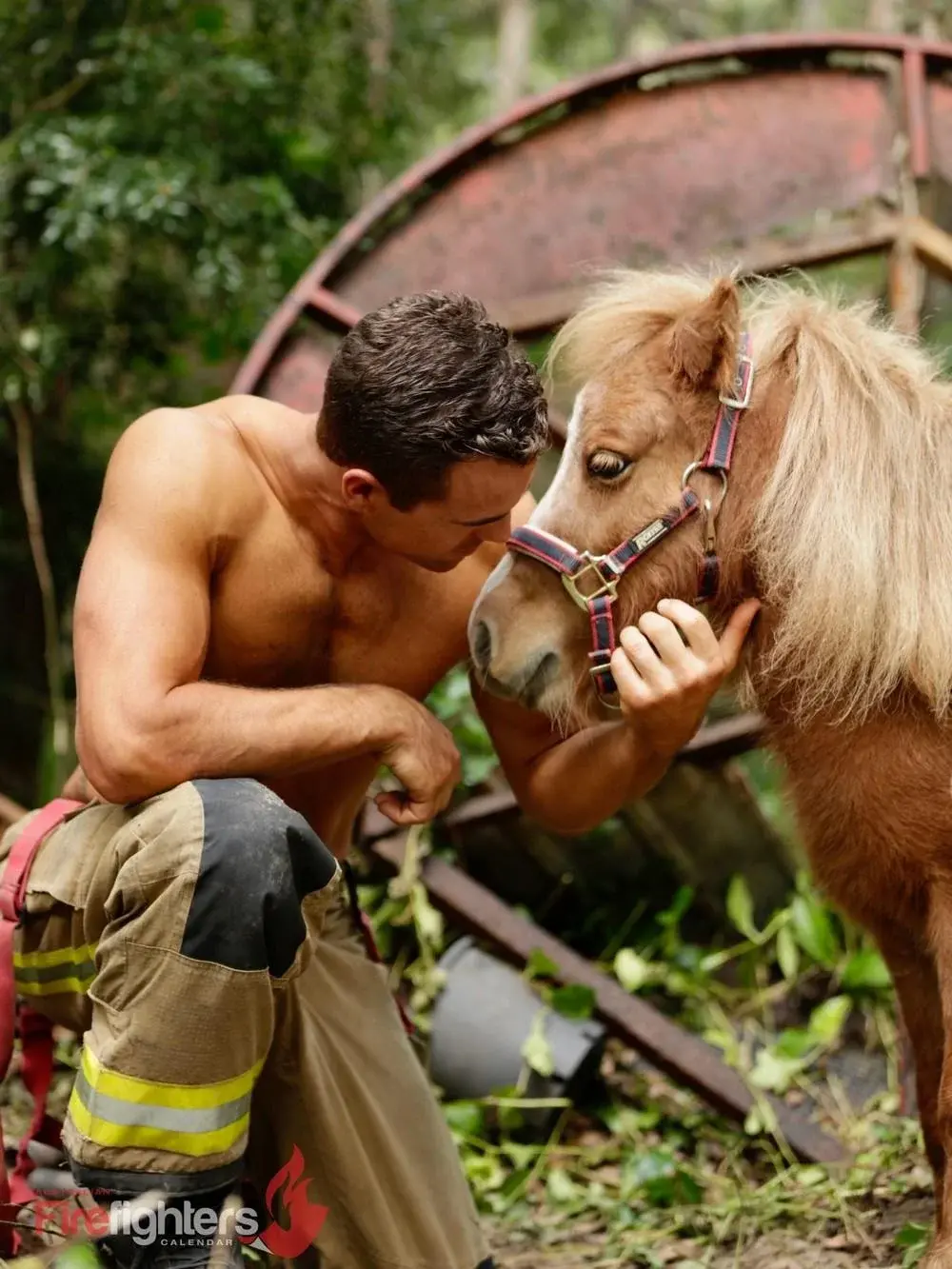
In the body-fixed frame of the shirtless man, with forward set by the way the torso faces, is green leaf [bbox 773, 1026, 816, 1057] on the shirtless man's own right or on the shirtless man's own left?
on the shirtless man's own left

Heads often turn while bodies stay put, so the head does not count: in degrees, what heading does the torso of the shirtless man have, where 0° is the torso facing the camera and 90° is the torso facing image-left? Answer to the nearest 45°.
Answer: approximately 315°

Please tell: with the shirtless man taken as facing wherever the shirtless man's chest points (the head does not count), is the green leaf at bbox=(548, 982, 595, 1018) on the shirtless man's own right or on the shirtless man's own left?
on the shirtless man's own left

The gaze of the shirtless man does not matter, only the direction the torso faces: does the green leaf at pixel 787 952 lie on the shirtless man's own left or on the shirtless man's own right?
on the shirtless man's own left

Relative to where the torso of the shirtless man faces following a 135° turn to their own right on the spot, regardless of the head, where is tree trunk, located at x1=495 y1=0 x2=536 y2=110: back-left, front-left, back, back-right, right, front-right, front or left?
right

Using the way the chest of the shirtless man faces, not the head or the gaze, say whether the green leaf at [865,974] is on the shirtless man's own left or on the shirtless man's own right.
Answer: on the shirtless man's own left
